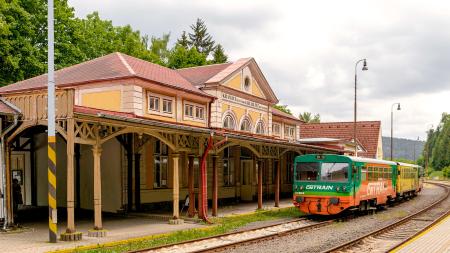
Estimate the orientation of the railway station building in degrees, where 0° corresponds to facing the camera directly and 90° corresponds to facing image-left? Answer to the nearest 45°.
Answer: approximately 315°
